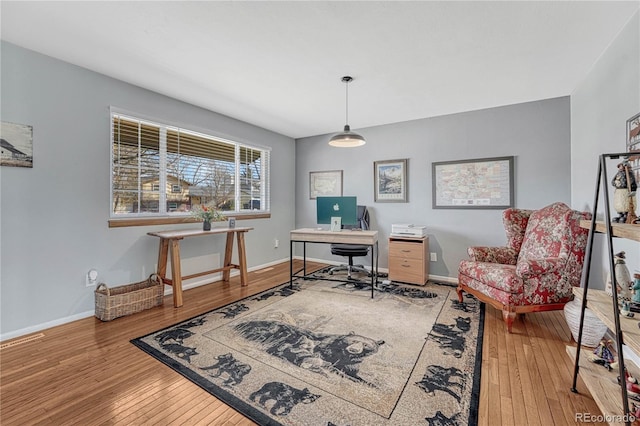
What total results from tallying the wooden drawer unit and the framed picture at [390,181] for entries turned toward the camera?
2

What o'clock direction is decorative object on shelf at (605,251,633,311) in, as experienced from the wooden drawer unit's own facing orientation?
The decorative object on shelf is roughly at 11 o'clock from the wooden drawer unit.

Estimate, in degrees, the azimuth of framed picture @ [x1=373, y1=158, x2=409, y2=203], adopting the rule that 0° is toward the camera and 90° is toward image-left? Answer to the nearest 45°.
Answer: approximately 0°

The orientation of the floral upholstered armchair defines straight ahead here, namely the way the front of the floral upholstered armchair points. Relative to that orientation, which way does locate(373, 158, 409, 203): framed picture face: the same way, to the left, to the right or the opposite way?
to the left

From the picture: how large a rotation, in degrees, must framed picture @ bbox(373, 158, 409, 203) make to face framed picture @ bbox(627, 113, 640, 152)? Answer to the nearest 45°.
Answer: approximately 45° to its left

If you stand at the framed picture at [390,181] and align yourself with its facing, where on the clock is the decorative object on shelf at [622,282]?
The decorative object on shelf is roughly at 11 o'clock from the framed picture.

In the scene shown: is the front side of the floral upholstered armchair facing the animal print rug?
yes
